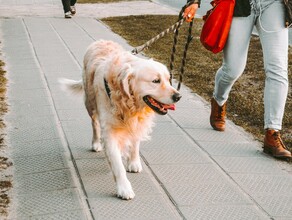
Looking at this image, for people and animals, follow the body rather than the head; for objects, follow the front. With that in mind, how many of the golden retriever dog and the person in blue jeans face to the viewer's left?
0

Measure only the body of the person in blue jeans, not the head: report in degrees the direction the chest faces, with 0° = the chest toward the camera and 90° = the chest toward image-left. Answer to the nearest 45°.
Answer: approximately 315°

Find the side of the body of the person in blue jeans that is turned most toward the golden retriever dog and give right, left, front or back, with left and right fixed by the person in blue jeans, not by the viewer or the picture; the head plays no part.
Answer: right

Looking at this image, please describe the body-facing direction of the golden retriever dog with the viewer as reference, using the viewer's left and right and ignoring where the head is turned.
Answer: facing the viewer and to the right of the viewer

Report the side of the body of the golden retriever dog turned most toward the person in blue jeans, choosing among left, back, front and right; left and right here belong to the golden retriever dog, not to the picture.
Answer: left
